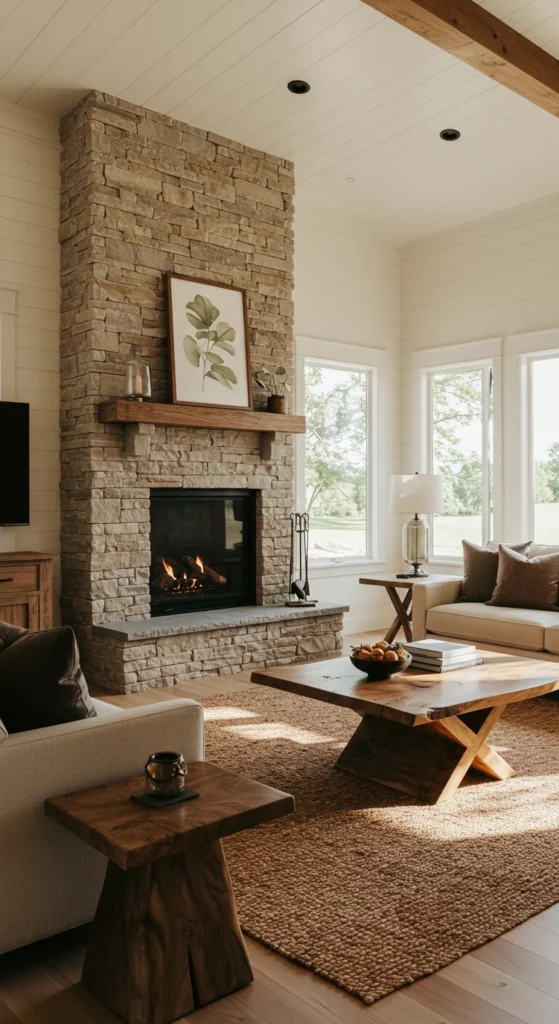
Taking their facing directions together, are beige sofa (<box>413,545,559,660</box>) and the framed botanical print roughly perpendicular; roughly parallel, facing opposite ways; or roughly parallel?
roughly perpendicular

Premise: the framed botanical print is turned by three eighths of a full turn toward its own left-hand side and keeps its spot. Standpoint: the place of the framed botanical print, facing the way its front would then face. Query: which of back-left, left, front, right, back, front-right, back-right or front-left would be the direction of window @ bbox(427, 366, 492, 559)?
front-right

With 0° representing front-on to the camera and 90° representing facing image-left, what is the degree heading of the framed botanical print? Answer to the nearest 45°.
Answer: approximately 315°

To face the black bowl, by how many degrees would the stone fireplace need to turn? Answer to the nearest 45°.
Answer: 0° — it already faces it

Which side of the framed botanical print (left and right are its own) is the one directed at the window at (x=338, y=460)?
left

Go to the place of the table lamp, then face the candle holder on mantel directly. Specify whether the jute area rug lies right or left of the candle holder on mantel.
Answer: left

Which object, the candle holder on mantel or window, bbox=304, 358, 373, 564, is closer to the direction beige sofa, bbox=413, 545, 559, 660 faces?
the candle holder on mantel

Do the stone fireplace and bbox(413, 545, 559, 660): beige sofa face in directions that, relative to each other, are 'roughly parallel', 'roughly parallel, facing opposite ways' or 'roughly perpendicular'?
roughly perpendicular
